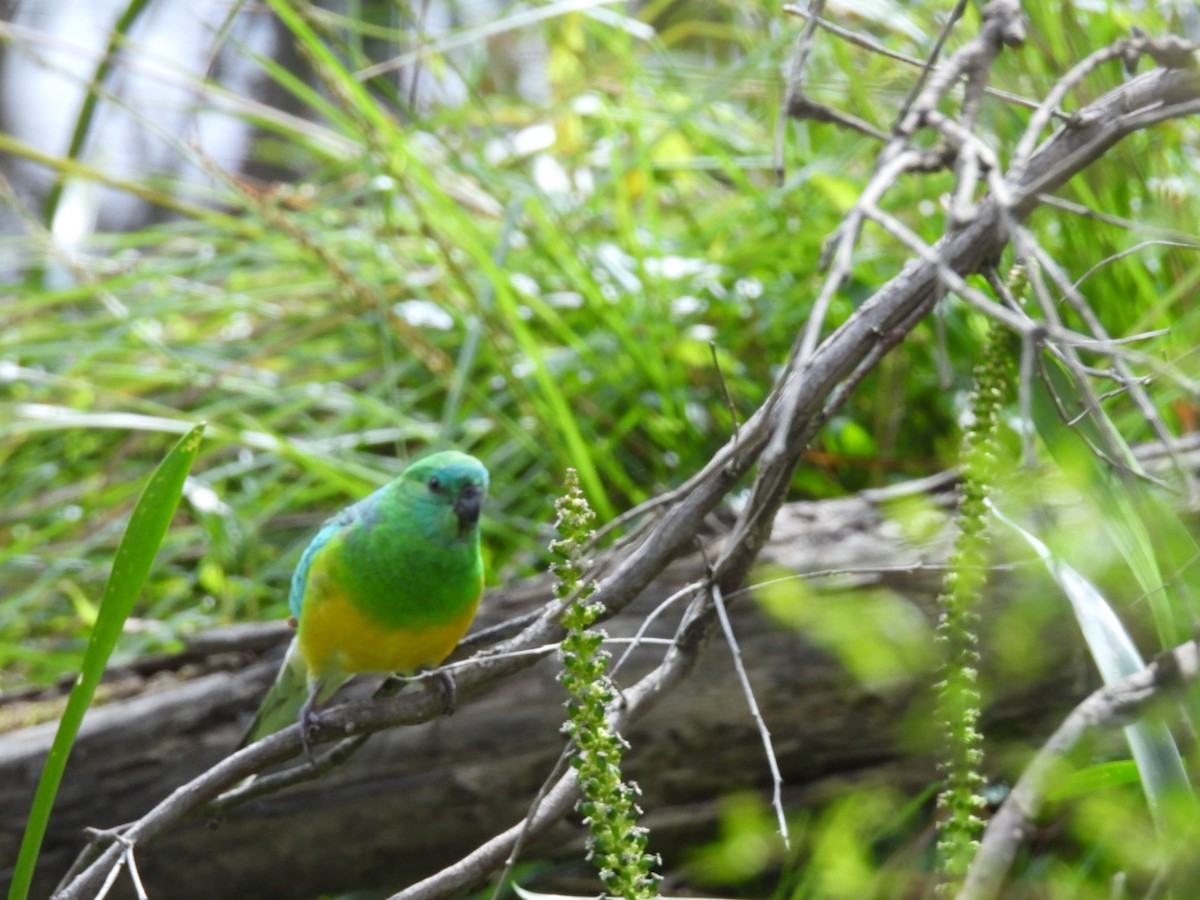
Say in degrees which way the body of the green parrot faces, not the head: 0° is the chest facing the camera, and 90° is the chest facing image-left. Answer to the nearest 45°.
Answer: approximately 315°

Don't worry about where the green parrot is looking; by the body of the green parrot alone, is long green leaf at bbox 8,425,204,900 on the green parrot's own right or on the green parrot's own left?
on the green parrot's own right

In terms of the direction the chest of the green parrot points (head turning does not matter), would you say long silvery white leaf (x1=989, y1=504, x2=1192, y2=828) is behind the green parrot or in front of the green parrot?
in front
